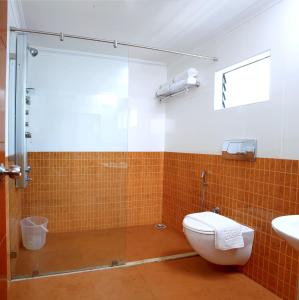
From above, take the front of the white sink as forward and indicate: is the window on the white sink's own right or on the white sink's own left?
on the white sink's own right

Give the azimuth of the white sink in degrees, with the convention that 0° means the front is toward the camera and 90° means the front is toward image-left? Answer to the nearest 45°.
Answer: approximately 45°

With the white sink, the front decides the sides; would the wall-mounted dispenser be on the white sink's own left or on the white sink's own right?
on the white sink's own right

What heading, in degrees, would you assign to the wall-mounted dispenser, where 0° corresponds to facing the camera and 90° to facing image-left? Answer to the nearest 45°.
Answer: approximately 45°

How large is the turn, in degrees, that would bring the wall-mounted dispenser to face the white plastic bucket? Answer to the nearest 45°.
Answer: approximately 45° to its right

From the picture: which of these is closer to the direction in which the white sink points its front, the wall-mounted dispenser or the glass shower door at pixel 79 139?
the glass shower door

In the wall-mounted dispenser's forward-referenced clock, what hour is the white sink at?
The white sink is roughly at 10 o'clock from the wall-mounted dispenser.
